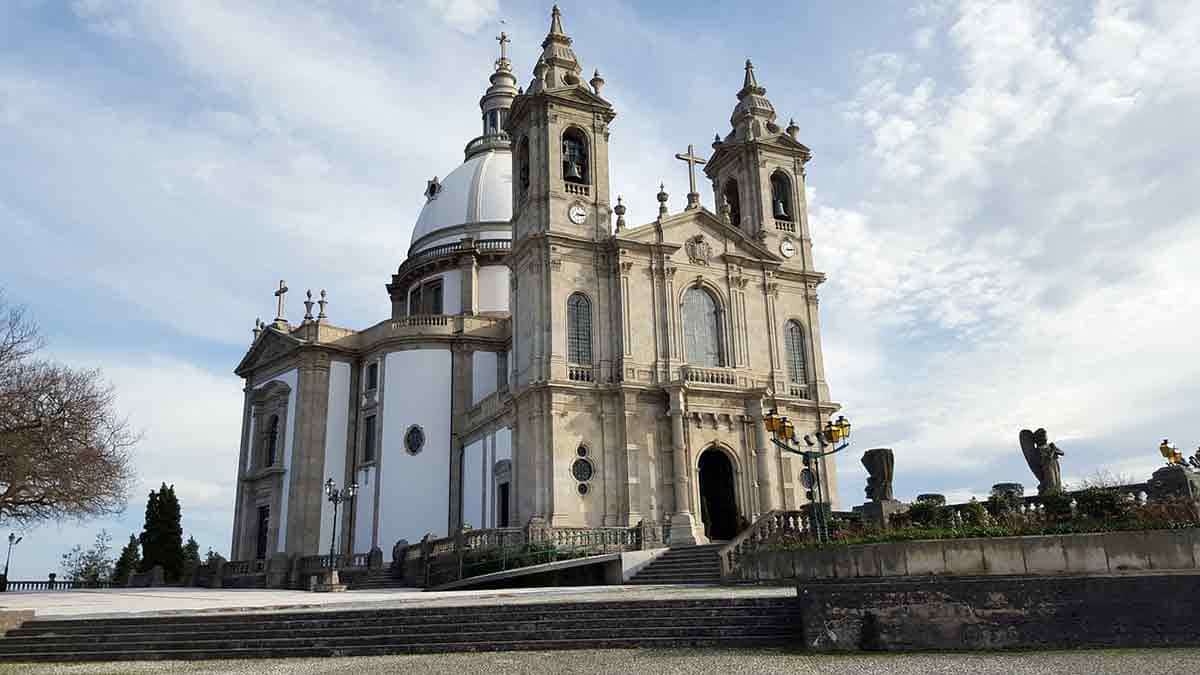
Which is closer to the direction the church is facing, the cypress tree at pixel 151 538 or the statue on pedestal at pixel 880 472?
the statue on pedestal

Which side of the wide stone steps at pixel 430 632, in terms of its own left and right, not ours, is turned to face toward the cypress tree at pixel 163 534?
back

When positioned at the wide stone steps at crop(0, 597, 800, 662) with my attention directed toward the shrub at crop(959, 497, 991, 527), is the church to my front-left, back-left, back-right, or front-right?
front-left

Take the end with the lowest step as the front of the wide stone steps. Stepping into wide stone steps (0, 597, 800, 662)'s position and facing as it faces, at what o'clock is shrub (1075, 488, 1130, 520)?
The shrub is roughly at 9 o'clock from the wide stone steps.

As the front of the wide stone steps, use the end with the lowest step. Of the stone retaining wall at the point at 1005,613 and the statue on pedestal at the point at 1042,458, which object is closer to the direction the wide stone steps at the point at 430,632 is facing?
the stone retaining wall

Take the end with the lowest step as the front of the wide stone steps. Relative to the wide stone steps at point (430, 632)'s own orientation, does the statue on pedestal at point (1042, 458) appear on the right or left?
on its left

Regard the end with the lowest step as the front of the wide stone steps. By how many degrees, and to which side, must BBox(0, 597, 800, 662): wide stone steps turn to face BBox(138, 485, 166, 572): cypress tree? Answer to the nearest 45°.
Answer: approximately 180°

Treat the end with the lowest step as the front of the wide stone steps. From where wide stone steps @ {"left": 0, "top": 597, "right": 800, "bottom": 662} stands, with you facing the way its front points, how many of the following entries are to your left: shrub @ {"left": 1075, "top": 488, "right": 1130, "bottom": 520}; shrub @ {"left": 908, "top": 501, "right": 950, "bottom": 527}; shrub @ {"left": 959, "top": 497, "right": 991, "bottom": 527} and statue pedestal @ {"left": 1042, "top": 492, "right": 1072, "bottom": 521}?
4

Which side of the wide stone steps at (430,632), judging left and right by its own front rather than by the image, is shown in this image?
front

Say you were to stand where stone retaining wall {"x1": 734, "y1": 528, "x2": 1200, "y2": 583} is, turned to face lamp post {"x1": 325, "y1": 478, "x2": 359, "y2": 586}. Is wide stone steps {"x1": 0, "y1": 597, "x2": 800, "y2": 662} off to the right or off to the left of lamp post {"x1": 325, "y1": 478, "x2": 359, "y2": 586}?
left

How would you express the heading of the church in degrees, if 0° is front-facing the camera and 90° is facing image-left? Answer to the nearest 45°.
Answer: approximately 315°

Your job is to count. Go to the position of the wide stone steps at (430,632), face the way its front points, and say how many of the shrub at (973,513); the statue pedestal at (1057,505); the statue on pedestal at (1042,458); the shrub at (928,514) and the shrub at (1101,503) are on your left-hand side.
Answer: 5

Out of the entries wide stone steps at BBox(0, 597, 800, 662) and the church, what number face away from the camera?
0

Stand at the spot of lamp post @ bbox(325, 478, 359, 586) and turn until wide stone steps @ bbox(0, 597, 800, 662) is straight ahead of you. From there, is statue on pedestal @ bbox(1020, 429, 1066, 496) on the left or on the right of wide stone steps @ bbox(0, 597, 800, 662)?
left
